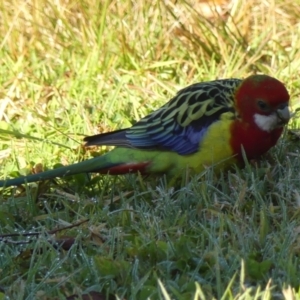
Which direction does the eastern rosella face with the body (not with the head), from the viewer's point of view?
to the viewer's right
